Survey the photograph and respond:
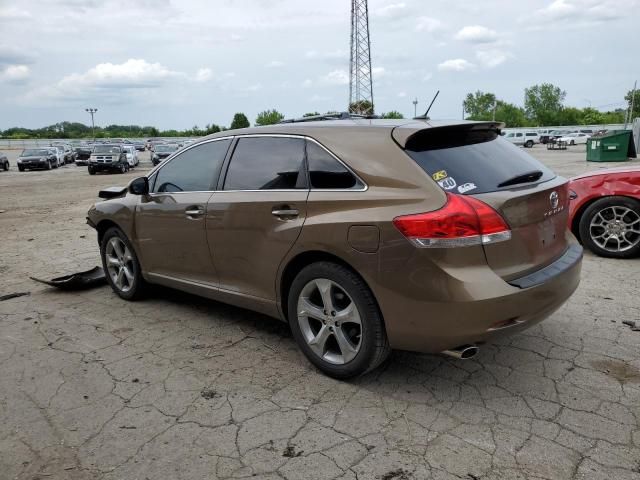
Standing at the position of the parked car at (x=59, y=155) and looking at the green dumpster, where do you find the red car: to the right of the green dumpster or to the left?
right

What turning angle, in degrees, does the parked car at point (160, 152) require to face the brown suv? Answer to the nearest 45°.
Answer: approximately 45° to its left

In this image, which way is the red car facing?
to the viewer's left

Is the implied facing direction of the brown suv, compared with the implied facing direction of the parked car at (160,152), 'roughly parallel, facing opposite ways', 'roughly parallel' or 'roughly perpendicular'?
roughly perpendicular

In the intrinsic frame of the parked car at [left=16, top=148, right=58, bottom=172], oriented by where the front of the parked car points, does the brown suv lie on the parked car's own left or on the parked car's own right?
on the parked car's own left

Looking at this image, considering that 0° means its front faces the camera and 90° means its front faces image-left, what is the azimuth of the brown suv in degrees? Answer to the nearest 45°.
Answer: approximately 135°

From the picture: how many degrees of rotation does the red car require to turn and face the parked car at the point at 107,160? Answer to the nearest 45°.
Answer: approximately 45° to its right

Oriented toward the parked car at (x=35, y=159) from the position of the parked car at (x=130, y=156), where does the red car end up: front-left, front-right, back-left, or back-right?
back-left

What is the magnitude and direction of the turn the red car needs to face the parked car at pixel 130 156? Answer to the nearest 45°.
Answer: approximately 45° to its right

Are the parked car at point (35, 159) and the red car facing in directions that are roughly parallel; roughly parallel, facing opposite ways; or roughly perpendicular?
roughly perpendicular
